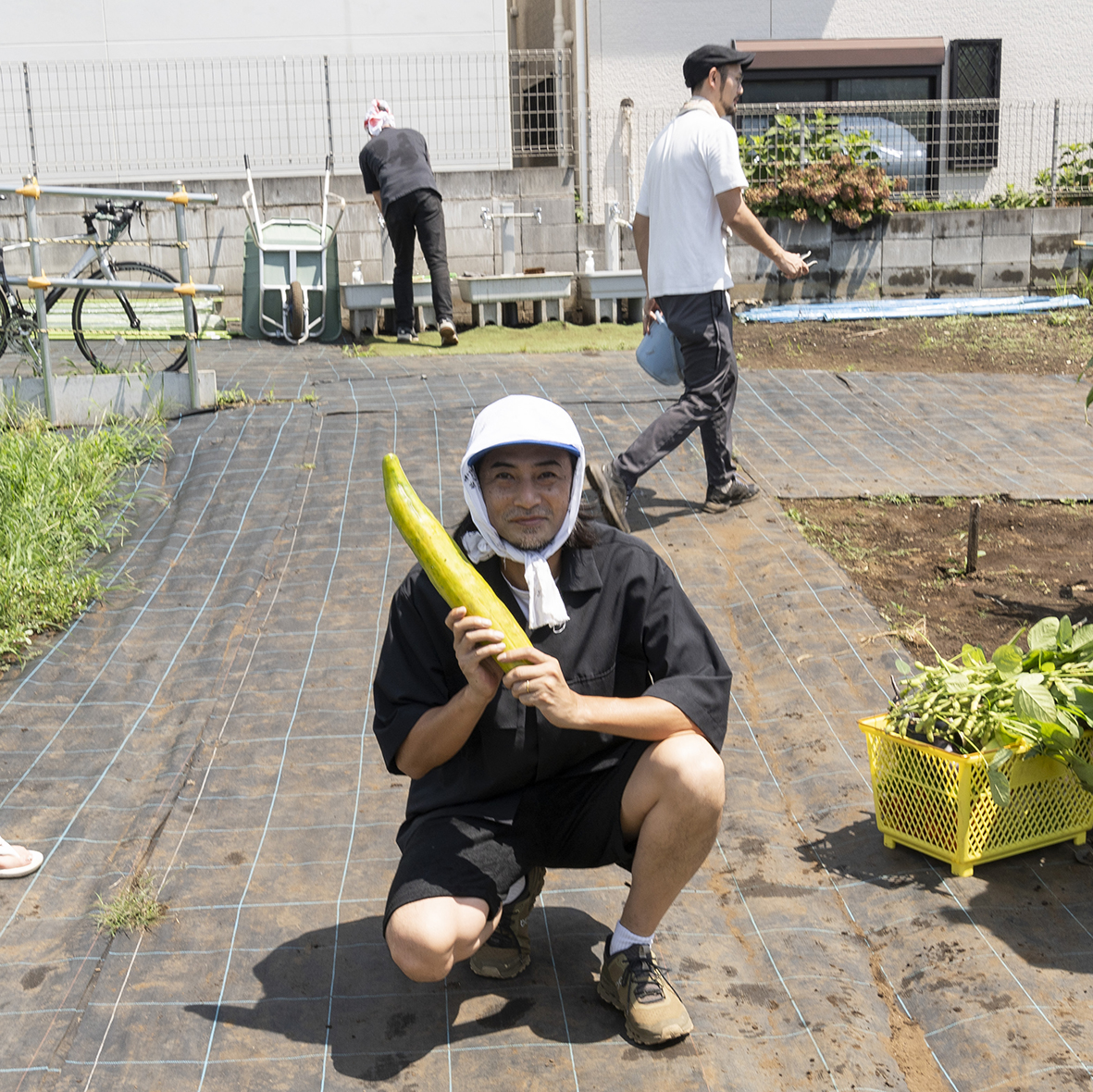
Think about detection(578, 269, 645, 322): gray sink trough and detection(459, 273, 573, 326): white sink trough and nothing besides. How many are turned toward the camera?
2

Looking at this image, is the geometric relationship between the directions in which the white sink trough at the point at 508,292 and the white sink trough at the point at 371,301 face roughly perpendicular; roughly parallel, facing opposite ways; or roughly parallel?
roughly parallel

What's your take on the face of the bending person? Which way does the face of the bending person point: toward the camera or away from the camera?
away from the camera

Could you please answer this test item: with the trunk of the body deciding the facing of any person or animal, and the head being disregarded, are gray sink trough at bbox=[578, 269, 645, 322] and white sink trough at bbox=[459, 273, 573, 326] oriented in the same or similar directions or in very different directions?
same or similar directions

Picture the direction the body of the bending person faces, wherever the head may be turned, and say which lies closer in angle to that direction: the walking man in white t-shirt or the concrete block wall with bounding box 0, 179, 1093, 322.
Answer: the concrete block wall

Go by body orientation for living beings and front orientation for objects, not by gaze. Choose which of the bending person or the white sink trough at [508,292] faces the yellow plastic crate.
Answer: the white sink trough

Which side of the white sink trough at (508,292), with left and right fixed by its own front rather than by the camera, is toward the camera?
front

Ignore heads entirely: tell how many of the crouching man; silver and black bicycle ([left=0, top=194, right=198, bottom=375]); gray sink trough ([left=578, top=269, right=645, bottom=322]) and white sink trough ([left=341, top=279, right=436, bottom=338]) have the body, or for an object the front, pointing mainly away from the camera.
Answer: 0

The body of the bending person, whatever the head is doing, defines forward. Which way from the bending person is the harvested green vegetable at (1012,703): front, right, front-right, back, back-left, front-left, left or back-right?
back

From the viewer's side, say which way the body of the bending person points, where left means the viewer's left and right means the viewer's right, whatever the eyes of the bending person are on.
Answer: facing away from the viewer

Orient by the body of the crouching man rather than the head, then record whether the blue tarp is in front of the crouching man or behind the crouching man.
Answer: behind

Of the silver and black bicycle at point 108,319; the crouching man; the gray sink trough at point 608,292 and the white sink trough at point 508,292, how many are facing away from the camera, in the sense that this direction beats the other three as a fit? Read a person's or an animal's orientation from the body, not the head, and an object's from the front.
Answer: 0

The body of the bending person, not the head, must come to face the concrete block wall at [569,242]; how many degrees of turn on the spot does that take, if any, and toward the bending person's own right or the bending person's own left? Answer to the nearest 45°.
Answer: approximately 45° to the bending person's own right

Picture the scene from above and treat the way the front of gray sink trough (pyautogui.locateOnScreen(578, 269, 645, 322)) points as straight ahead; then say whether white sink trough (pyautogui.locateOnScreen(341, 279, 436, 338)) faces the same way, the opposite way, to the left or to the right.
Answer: the same way

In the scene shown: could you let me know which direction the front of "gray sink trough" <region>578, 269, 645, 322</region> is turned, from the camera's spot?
facing the viewer

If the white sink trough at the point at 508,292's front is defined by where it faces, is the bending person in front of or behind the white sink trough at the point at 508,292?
in front

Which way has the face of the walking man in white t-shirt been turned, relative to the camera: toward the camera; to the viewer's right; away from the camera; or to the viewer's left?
to the viewer's right

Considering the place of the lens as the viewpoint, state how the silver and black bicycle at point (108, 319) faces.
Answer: facing to the right of the viewer

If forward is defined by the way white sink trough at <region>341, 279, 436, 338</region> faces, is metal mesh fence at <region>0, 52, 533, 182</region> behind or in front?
behind
